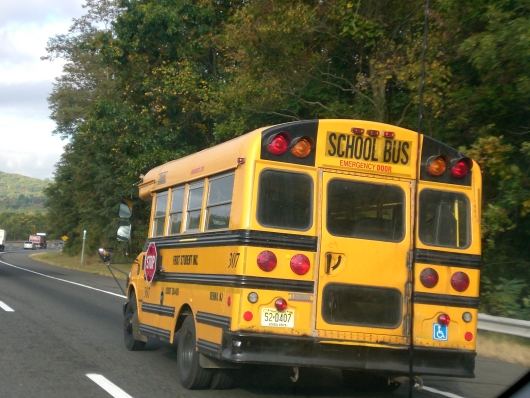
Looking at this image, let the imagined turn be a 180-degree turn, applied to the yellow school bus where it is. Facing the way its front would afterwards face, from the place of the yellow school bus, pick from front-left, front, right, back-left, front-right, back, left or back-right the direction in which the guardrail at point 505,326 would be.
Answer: left

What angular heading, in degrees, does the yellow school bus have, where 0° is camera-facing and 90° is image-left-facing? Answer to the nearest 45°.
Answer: approximately 135°
